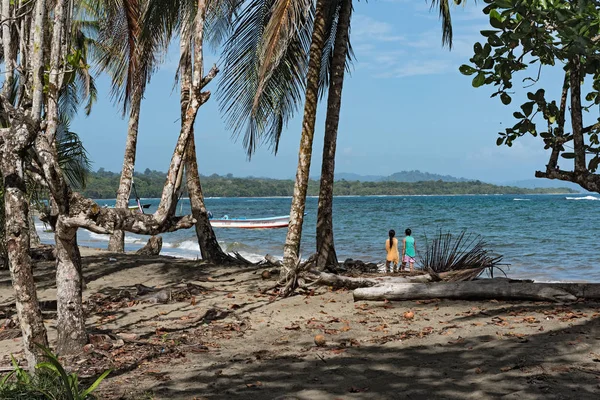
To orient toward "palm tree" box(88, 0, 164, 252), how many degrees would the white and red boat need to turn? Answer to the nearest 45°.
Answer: approximately 90° to its right

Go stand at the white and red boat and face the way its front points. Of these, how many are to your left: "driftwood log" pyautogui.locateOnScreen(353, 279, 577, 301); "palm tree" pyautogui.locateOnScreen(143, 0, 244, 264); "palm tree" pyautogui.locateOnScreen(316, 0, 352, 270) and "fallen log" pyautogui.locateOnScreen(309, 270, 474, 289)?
0

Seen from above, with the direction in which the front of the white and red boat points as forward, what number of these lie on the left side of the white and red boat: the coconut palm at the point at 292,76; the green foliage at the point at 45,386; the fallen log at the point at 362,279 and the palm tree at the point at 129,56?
0

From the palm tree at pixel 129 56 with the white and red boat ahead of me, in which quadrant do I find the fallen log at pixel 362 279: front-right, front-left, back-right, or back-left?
back-right

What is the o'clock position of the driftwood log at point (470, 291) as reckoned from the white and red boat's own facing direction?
The driftwood log is roughly at 3 o'clock from the white and red boat.

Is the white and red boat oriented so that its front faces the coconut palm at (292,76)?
no

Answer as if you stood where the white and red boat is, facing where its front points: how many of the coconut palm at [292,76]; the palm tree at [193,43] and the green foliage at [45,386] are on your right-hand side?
3

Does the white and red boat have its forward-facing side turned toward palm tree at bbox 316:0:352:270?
no

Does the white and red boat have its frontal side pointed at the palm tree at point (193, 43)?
no

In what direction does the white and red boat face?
to the viewer's right
